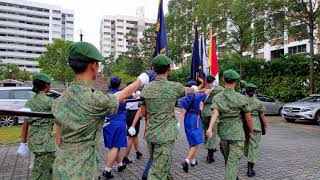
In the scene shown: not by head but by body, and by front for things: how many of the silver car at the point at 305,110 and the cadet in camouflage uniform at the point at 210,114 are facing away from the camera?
1

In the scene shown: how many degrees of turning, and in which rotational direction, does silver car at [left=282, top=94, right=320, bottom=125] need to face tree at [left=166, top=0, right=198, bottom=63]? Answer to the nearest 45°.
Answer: approximately 90° to its right

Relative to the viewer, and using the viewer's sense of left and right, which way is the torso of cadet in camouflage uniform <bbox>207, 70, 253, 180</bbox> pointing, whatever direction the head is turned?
facing away from the viewer

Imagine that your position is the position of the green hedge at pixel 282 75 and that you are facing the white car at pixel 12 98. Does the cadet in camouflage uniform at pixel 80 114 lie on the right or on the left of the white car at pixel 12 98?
left

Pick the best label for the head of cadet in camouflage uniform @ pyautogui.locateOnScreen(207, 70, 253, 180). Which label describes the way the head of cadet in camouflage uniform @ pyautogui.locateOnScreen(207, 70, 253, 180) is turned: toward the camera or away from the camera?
away from the camera

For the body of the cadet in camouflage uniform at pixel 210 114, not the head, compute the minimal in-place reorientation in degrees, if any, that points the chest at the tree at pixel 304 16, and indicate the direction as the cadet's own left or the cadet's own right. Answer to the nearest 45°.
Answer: approximately 45° to the cadet's own right

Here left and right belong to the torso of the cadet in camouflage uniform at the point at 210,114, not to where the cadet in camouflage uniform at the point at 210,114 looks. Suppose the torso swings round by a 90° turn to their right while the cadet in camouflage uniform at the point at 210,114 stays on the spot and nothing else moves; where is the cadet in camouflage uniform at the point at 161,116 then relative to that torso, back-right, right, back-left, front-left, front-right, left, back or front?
right

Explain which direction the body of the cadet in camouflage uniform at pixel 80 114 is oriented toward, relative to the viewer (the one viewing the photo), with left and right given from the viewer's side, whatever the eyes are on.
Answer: facing away from the viewer and to the right of the viewer

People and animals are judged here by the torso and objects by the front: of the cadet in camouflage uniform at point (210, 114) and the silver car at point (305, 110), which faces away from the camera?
the cadet in camouflage uniform

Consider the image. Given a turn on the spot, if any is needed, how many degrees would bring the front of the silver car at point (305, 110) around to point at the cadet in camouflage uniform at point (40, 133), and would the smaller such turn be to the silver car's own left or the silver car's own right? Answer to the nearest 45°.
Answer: approximately 45° to the silver car's own left

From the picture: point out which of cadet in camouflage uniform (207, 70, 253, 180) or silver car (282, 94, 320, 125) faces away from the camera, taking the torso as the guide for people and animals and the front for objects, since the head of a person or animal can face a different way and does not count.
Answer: the cadet in camouflage uniform

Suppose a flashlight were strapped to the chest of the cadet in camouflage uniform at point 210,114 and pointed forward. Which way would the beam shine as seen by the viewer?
away from the camera

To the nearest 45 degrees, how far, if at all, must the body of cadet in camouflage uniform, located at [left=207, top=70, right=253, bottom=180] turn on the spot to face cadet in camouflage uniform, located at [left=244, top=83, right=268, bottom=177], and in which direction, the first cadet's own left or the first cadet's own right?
0° — they already face them

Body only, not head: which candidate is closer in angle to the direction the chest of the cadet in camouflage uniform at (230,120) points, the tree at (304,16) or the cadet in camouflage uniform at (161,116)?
the tree

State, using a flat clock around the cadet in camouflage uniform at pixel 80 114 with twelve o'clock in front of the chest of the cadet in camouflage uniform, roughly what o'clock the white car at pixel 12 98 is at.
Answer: The white car is roughly at 10 o'clock from the cadet in camouflage uniform.

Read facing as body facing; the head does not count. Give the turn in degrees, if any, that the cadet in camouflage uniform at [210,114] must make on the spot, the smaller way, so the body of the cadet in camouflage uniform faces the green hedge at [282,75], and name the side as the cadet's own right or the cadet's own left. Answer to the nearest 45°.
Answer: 0° — they already face it
